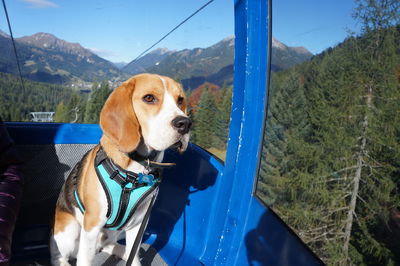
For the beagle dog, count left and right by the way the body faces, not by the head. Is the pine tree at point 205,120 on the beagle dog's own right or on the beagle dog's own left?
on the beagle dog's own left

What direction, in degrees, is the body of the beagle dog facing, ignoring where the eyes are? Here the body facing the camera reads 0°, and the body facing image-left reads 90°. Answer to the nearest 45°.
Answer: approximately 315°

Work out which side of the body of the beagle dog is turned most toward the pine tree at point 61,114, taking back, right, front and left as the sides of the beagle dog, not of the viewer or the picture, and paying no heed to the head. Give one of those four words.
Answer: back
